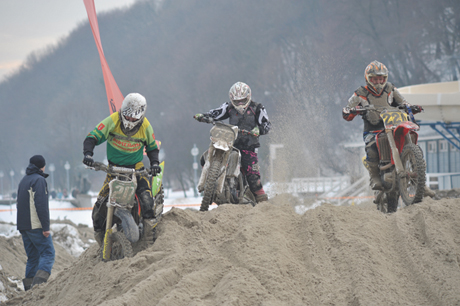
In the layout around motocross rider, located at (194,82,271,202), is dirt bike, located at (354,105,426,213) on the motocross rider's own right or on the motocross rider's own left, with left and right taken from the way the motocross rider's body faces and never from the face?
on the motocross rider's own left

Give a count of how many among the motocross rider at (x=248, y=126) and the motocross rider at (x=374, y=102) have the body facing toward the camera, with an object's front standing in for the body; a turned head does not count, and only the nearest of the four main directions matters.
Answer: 2

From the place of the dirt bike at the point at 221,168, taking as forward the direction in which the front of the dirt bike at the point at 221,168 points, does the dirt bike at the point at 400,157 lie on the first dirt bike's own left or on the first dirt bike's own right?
on the first dirt bike's own left

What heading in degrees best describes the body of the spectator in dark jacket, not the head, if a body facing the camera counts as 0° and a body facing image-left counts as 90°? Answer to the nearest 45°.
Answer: approximately 225°

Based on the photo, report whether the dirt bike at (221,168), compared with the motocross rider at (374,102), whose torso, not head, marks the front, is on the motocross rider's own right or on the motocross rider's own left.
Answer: on the motocross rider's own right

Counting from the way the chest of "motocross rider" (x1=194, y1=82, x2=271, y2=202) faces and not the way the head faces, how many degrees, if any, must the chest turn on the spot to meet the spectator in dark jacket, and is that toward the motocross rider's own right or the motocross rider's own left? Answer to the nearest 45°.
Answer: approximately 90° to the motocross rider's own right
